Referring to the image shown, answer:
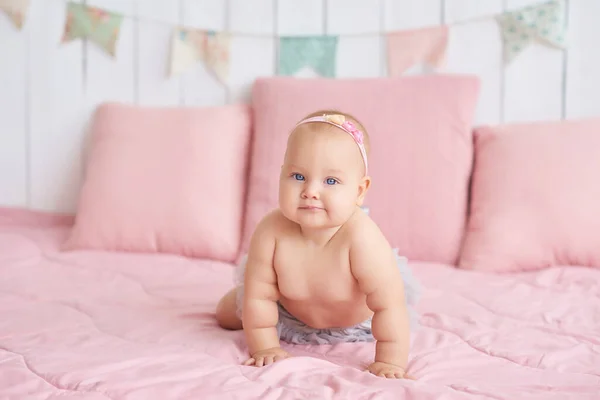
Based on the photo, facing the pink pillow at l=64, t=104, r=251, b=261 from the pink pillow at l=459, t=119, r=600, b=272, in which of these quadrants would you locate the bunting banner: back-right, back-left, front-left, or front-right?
front-right

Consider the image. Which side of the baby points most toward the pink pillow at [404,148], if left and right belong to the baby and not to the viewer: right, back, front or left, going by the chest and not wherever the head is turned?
back

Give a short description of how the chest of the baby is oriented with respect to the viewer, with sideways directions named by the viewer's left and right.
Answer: facing the viewer

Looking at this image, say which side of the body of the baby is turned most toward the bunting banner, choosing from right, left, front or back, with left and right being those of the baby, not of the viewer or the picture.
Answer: back
